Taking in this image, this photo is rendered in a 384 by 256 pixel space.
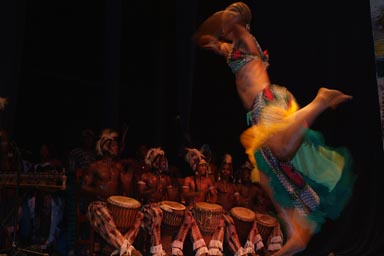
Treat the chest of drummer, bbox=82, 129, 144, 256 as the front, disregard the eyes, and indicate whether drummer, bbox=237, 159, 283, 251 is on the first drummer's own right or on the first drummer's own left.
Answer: on the first drummer's own left

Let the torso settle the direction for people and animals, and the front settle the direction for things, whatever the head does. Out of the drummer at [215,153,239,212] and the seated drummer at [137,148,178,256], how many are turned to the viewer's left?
0
